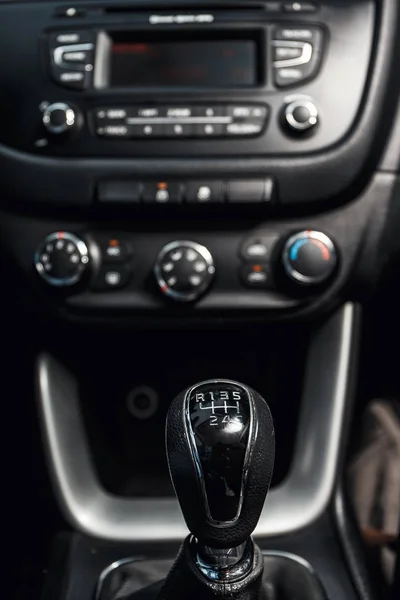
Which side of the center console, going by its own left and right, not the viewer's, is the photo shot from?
front
